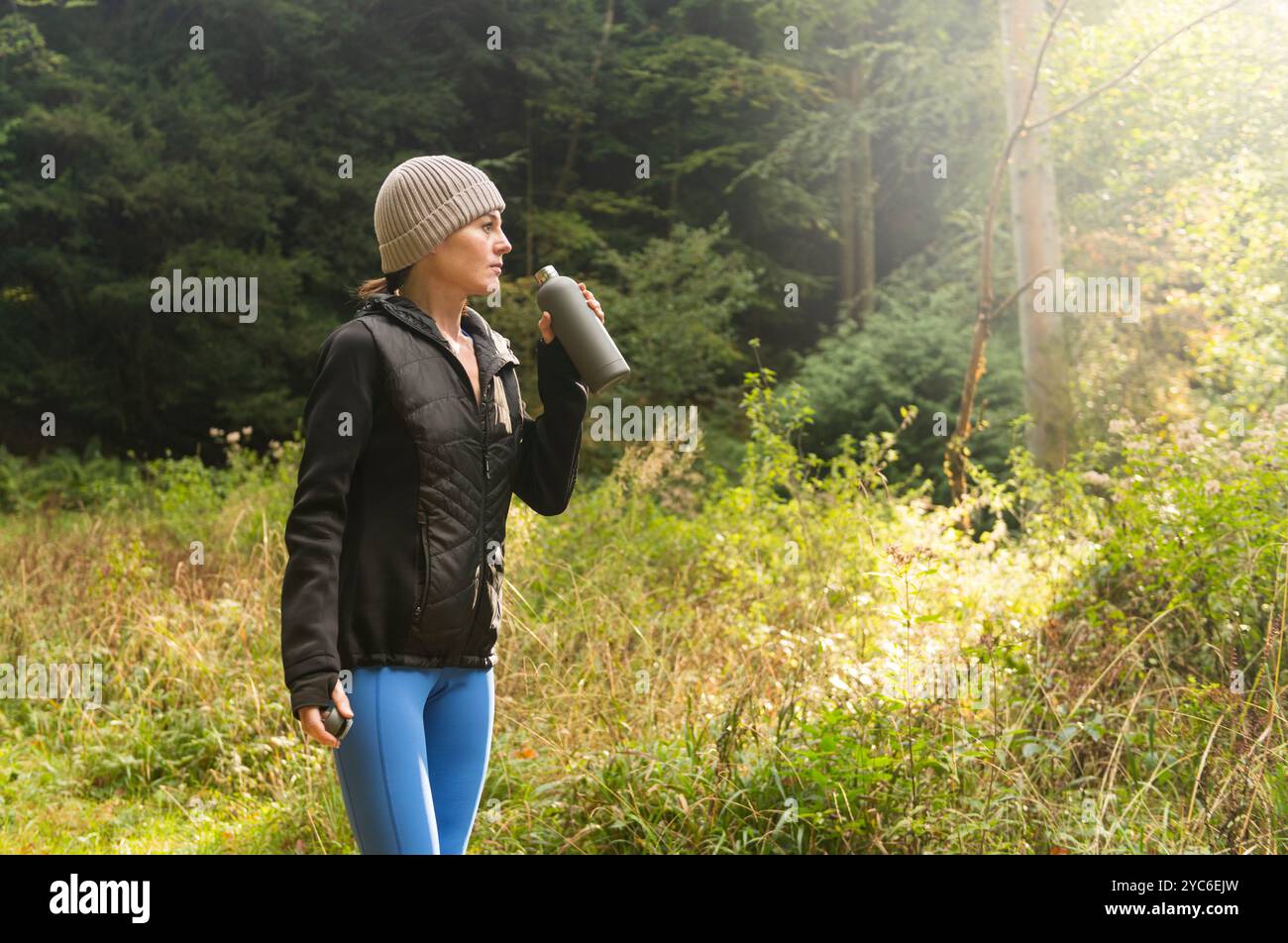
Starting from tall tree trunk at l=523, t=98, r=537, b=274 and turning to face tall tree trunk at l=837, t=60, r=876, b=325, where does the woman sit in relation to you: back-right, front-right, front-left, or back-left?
back-right

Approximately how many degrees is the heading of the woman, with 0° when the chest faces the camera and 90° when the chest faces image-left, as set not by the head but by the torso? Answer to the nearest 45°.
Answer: approximately 315°

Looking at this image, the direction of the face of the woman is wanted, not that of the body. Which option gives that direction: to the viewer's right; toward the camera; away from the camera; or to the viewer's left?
to the viewer's right

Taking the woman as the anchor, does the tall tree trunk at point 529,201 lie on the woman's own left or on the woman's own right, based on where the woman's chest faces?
on the woman's own left

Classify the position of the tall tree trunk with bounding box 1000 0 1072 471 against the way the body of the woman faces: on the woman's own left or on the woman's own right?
on the woman's own left

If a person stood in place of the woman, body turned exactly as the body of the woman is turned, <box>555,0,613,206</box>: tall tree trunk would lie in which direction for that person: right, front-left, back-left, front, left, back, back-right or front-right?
back-left

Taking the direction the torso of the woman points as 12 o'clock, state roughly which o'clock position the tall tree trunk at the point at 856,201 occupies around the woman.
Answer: The tall tree trunk is roughly at 8 o'clock from the woman.
